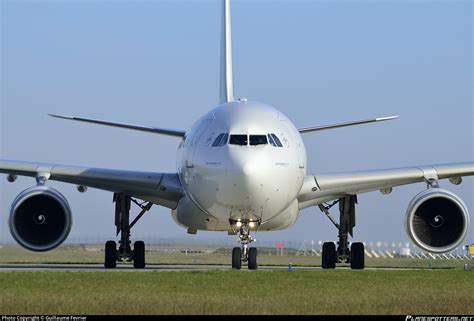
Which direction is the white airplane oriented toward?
toward the camera
